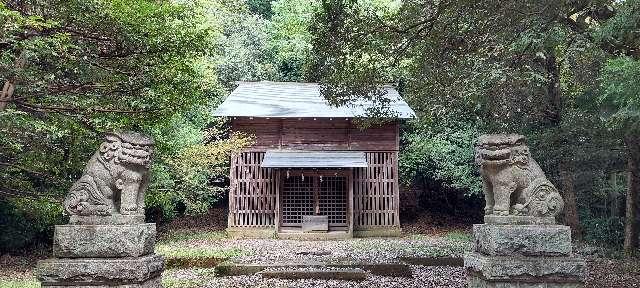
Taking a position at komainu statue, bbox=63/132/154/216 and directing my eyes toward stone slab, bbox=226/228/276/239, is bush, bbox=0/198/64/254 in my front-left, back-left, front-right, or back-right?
front-left

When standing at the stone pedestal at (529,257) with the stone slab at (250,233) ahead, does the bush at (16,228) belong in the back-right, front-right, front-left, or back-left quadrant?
front-left

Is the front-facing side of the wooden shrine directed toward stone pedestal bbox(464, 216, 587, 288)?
yes

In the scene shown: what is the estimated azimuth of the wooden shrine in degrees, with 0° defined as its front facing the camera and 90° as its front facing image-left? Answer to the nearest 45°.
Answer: approximately 0°

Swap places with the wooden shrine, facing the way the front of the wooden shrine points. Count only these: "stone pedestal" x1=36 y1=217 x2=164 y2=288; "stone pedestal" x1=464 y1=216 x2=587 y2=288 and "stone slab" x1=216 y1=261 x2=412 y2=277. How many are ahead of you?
3

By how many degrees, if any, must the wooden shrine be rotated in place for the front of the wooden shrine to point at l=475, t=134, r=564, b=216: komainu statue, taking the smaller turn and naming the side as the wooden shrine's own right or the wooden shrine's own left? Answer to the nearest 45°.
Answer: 0° — it already faces it

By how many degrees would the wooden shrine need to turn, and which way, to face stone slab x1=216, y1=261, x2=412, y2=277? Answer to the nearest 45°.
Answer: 0° — it already faces it

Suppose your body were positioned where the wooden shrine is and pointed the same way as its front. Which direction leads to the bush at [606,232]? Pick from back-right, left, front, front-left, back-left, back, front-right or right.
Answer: front-left

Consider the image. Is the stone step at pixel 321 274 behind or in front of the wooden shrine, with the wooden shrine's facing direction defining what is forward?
in front

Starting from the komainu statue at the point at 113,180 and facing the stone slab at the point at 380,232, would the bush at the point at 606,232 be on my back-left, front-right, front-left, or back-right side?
front-right

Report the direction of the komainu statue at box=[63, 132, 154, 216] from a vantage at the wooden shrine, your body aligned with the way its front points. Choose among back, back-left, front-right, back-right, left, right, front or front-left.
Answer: front

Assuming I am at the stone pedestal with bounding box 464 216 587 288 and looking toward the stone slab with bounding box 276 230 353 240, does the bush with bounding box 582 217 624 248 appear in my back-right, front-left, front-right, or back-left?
front-right
